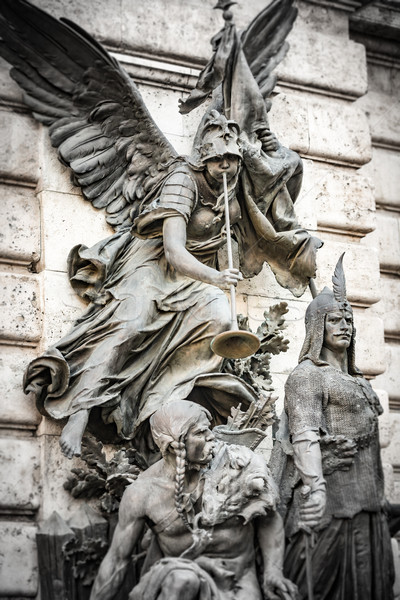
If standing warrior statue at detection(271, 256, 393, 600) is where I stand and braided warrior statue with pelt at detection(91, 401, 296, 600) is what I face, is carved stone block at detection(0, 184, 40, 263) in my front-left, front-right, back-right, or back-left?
front-right

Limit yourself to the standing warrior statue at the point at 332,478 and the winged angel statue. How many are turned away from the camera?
0

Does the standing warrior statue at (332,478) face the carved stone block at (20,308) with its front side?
no

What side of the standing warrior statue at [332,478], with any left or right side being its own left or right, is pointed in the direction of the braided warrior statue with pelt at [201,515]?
right

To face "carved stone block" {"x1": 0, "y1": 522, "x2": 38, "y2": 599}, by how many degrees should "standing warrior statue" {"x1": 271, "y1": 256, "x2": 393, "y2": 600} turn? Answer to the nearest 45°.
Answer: approximately 135° to its right

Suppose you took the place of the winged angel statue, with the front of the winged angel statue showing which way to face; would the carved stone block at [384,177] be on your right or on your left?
on your left

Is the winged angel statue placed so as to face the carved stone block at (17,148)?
no

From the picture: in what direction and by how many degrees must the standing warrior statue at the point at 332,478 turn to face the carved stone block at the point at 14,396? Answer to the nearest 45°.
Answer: approximately 135° to its right

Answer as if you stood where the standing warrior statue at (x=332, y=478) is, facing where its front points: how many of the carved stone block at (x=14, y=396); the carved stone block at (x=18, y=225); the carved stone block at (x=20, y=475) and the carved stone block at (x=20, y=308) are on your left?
0

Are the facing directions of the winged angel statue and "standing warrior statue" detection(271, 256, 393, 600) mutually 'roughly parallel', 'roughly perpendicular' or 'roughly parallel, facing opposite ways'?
roughly parallel

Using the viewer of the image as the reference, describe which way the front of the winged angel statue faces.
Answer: facing the viewer and to the right of the viewer
